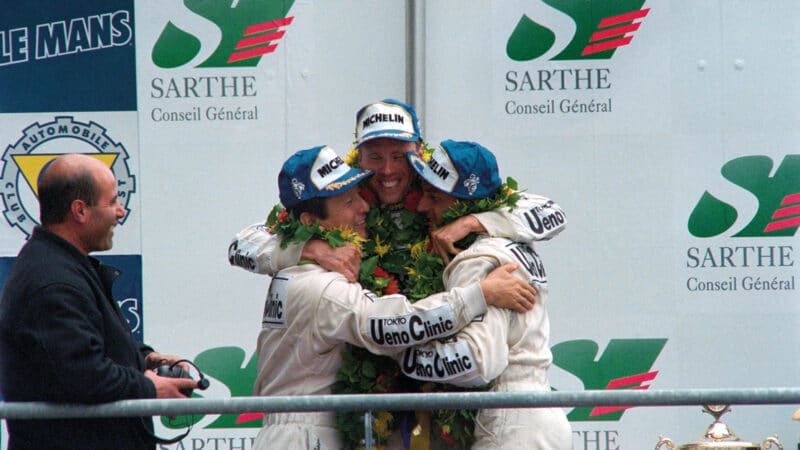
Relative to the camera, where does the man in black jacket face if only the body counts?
to the viewer's right

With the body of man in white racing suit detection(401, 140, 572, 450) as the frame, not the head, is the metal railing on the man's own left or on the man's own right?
on the man's own left

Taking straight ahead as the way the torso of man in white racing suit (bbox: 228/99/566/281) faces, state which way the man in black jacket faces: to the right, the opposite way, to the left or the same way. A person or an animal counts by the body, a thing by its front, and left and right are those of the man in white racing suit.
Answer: to the left

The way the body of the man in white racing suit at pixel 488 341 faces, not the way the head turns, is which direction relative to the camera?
to the viewer's left

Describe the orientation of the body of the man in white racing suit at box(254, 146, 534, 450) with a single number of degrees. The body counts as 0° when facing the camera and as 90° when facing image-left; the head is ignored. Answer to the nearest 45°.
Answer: approximately 270°

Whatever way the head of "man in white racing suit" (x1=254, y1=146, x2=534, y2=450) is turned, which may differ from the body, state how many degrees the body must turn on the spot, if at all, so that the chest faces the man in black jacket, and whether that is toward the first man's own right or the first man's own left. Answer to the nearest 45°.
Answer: approximately 135° to the first man's own right

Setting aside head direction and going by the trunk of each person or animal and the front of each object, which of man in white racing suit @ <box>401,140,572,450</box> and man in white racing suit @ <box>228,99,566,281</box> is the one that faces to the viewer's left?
man in white racing suit @ <box>401,140,572,450</box>

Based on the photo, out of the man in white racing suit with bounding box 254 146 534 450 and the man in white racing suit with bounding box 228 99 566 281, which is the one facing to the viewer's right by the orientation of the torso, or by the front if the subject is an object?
the man in white racing suit with bounding box 254 146 534 450

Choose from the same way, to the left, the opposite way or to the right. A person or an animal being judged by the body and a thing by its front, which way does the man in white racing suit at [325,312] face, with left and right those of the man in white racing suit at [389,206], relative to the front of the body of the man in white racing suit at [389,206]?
to the left
